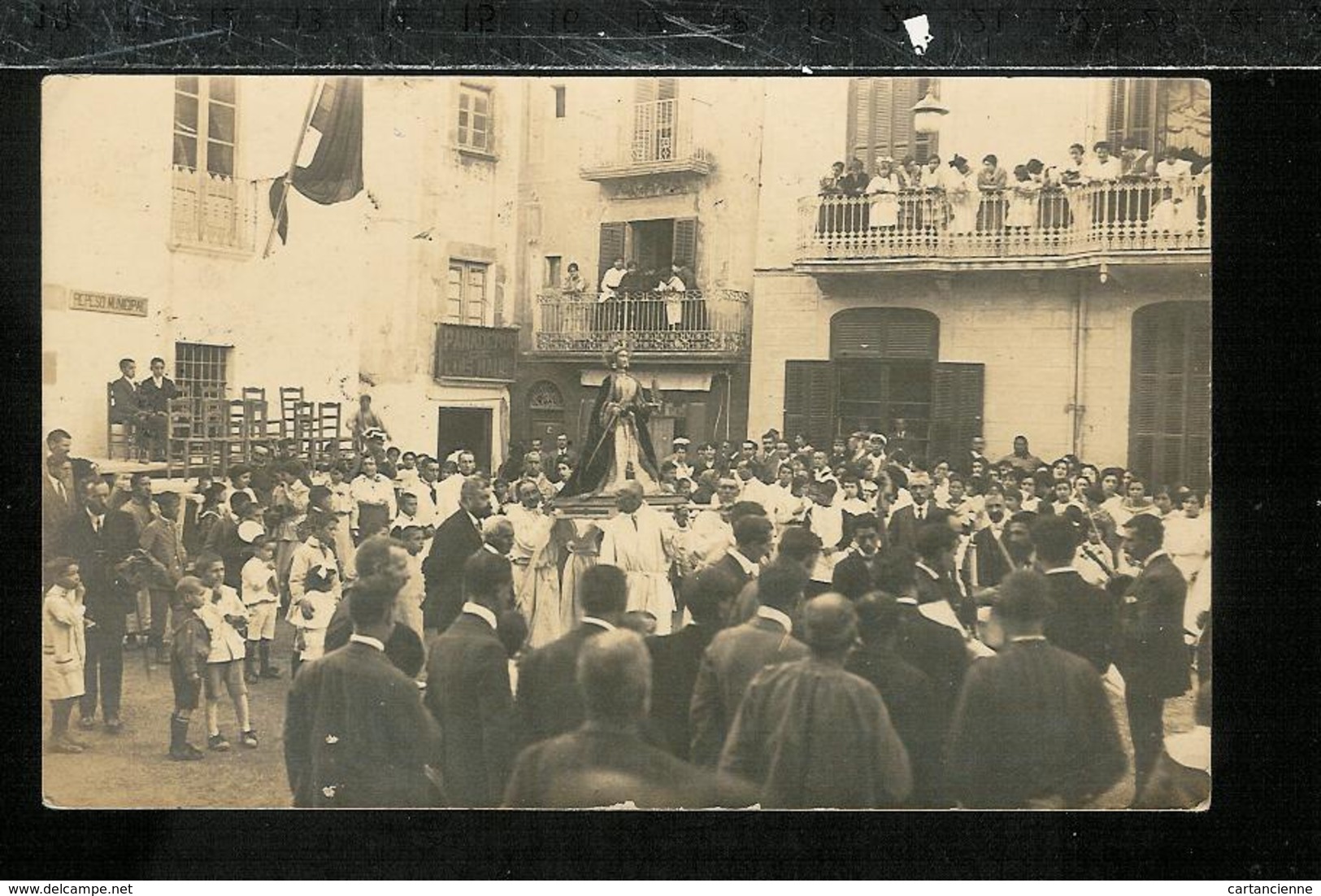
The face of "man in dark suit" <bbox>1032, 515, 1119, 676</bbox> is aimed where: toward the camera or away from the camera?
away from the camera

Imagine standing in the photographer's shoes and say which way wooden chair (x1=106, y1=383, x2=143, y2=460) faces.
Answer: facing to the right of the viewer

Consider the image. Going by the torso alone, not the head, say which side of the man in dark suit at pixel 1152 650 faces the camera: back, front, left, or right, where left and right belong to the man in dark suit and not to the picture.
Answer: left

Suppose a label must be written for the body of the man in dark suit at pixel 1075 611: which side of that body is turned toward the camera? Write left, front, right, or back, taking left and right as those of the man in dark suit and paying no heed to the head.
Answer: back

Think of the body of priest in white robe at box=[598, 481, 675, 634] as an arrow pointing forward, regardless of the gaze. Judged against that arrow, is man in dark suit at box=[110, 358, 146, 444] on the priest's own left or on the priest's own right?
on the priest's own right

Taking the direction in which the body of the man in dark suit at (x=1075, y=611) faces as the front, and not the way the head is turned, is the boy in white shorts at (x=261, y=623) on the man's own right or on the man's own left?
on the man's own left
